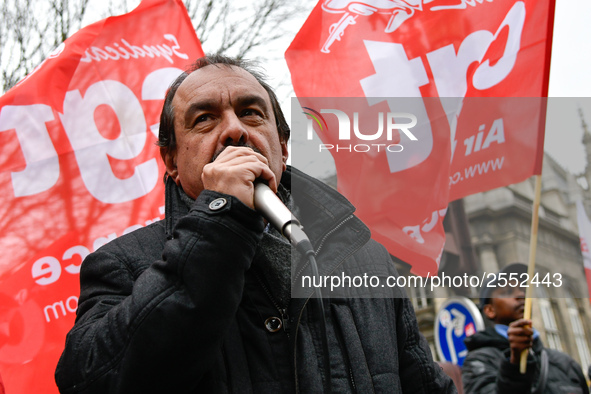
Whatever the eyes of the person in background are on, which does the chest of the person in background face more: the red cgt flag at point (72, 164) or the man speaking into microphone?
the man speaking into microphone

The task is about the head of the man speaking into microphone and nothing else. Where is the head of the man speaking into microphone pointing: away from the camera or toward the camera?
toward the camera

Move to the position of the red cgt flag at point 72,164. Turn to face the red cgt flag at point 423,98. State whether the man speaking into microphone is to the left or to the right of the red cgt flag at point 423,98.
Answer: right

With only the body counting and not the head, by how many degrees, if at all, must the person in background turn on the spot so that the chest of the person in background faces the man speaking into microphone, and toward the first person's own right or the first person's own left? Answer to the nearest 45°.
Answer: approximately 45° to the first person's own right

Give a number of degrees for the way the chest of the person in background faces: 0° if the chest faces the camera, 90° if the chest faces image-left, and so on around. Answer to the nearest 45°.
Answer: approximately 315°

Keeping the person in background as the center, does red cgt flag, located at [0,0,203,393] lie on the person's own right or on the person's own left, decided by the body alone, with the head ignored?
on the person's own right
